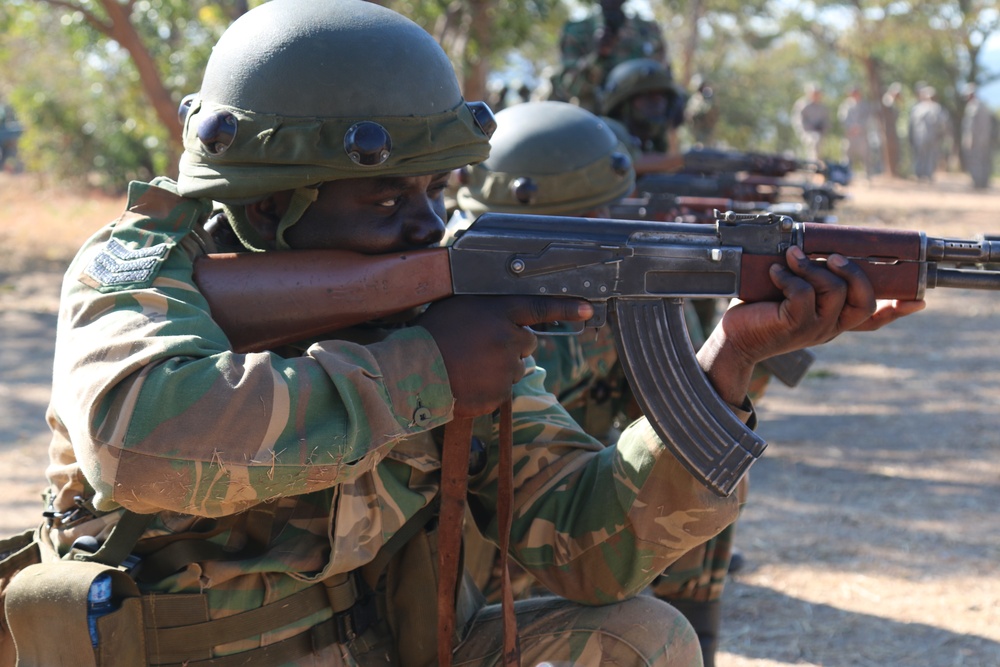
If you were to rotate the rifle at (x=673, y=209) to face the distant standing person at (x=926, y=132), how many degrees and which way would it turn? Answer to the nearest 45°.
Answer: approximately 90° to its left

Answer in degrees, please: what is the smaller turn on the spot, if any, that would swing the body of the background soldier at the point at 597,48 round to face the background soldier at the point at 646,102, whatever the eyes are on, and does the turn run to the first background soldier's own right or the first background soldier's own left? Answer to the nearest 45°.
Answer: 0° — they already face them

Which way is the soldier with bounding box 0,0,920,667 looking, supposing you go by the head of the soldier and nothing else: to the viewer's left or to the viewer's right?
to the viewer's right

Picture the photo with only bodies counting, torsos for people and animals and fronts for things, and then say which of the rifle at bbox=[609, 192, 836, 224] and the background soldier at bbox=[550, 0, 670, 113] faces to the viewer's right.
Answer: the rifle

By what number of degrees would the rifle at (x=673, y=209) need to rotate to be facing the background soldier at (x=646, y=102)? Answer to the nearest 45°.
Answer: approximately 90° to its left

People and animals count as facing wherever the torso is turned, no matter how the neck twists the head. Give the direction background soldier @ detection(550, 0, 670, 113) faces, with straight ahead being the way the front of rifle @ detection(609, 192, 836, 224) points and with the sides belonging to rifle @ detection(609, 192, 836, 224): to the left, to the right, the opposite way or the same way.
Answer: to the right

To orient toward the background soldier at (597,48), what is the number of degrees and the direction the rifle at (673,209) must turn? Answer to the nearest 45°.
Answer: approximately 90° to its left

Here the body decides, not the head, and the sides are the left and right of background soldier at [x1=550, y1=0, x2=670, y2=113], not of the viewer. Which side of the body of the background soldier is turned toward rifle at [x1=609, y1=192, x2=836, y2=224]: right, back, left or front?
front

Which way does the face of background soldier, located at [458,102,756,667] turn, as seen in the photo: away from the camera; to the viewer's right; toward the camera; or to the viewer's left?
to the viewer's right

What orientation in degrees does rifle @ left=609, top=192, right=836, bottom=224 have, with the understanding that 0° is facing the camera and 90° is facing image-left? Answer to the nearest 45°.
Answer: approximately 270°

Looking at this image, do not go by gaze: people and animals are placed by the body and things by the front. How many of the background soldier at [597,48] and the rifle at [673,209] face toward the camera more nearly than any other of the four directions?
1
